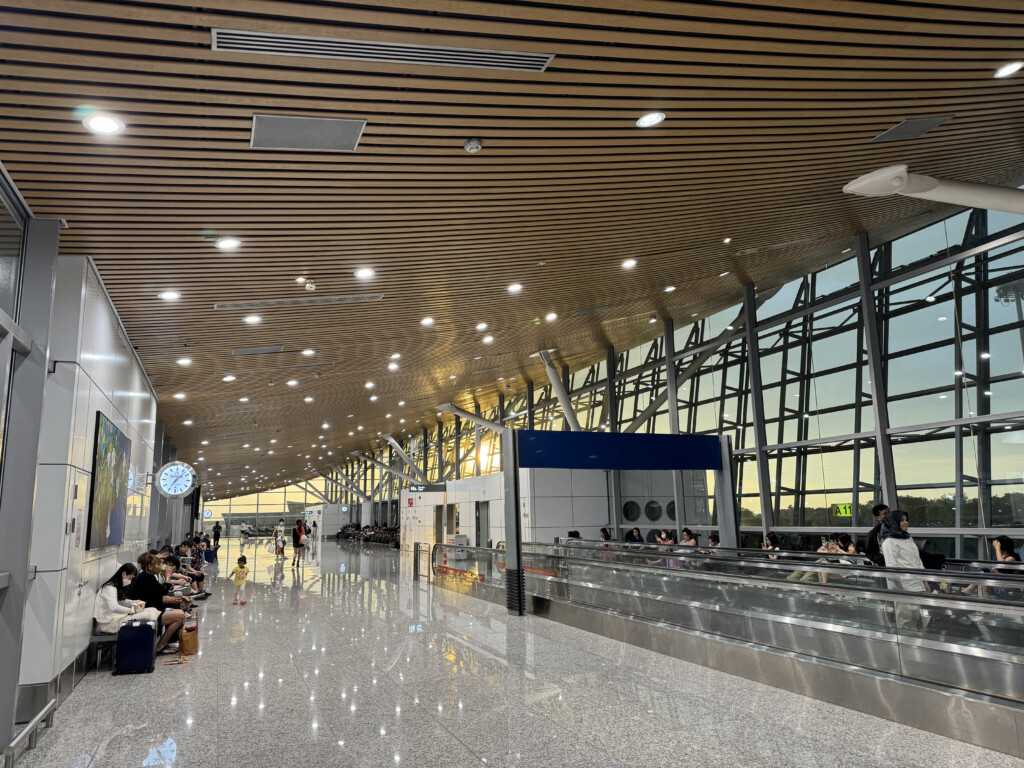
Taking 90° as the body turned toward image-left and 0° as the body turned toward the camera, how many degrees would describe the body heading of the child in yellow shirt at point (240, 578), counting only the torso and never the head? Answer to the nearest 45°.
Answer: approximately 0°

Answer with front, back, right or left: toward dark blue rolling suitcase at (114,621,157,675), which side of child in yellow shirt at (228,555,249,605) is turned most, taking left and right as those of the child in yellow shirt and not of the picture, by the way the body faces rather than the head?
front

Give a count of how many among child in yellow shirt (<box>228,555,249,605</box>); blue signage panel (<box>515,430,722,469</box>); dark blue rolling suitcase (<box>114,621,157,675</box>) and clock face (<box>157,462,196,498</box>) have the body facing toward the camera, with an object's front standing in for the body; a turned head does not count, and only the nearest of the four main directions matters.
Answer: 4

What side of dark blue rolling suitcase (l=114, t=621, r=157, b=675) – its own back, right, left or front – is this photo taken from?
front

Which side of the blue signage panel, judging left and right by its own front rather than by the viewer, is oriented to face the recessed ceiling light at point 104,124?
front

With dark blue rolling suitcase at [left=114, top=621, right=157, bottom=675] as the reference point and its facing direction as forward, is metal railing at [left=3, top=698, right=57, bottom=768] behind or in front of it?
in front

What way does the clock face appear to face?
toward the camera

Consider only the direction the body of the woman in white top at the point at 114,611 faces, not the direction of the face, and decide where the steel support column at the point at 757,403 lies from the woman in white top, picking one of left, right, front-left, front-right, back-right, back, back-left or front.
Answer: front

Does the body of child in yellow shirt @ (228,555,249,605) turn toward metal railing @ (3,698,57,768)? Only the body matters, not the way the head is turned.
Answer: yes

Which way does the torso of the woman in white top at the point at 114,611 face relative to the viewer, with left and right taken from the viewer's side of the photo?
facing to the right of the viewer
